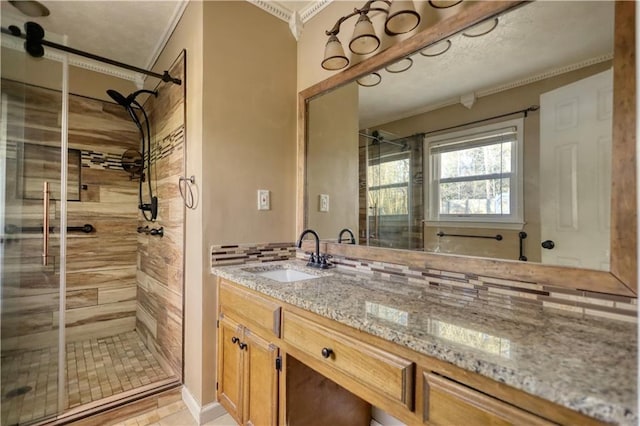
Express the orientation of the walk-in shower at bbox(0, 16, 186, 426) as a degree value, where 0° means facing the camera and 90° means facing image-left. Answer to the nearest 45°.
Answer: approximately 0°

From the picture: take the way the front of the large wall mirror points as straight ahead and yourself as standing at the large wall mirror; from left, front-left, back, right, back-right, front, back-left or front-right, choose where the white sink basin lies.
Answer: front-right

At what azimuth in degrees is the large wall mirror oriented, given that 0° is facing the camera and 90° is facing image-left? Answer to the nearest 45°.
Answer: approximately 45°

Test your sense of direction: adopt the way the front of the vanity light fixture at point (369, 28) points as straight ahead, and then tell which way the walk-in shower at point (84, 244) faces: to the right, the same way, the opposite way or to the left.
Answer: to the left

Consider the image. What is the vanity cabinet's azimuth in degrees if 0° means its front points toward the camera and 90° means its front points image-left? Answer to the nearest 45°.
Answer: approximately 45°

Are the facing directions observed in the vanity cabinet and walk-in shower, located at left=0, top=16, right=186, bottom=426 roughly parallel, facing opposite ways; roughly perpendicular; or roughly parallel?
roughly perpendicular

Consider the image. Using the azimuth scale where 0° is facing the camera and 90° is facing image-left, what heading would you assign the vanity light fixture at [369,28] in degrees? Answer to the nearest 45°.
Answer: approximately 45°

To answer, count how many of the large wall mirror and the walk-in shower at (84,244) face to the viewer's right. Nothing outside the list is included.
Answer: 0

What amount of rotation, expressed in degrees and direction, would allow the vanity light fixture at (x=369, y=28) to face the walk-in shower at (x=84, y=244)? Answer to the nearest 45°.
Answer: approximately 45° to its right
